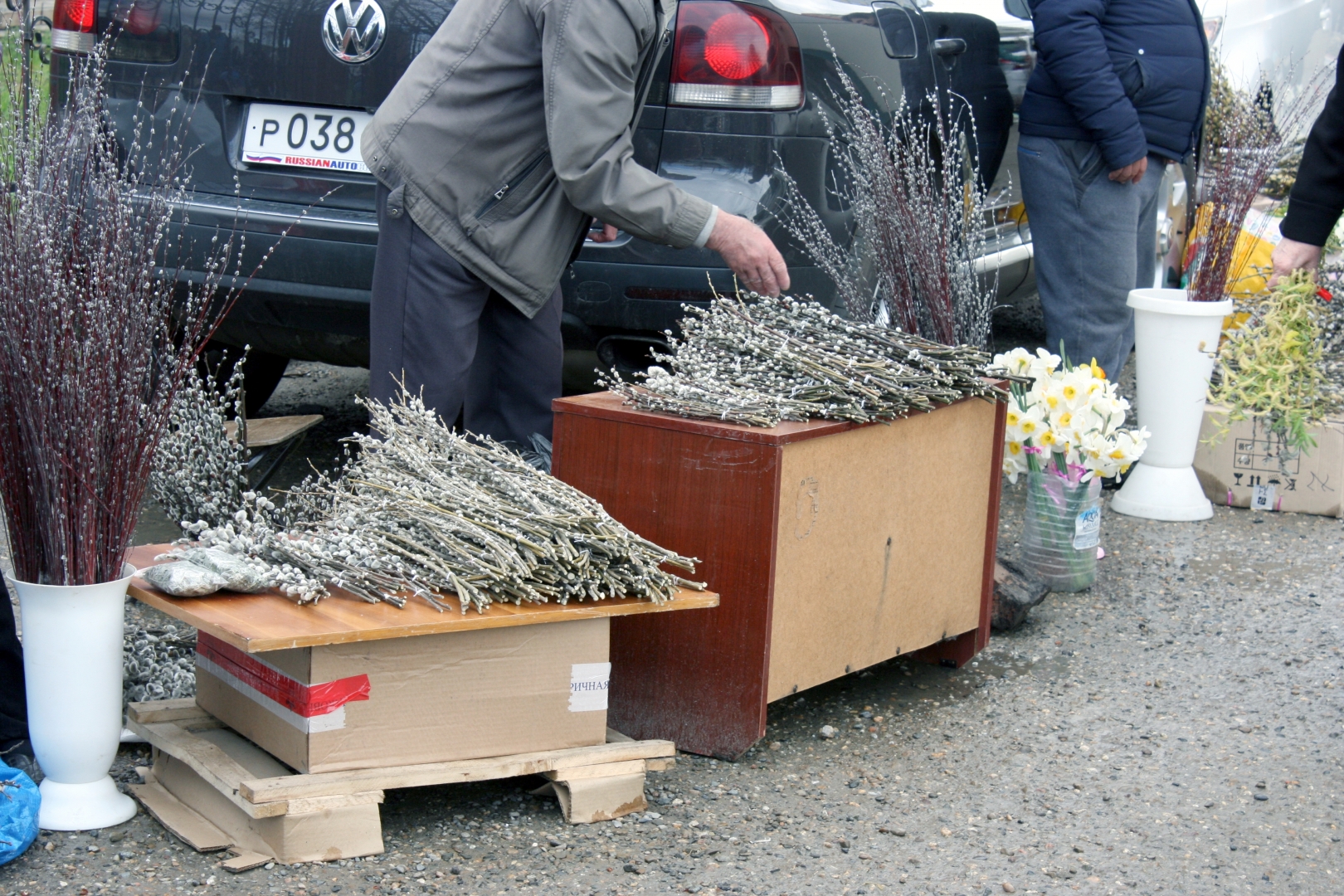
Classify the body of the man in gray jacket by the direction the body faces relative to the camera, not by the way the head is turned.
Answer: to the viewer's right

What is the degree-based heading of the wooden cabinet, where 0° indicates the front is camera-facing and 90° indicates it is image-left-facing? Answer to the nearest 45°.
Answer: approximately 135°

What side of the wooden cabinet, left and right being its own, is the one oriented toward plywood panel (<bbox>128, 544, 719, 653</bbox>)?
left

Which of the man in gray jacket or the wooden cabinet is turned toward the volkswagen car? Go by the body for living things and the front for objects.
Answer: the wooden cabinet

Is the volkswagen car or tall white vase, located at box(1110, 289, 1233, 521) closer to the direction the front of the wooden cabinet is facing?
the volkswagen car

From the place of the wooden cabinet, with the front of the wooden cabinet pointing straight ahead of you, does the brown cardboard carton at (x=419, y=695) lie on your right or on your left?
on your left

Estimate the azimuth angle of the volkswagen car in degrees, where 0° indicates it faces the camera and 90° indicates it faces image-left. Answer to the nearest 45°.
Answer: approximately 225°

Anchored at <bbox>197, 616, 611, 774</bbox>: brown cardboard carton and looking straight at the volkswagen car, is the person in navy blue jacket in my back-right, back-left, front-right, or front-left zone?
front-right
